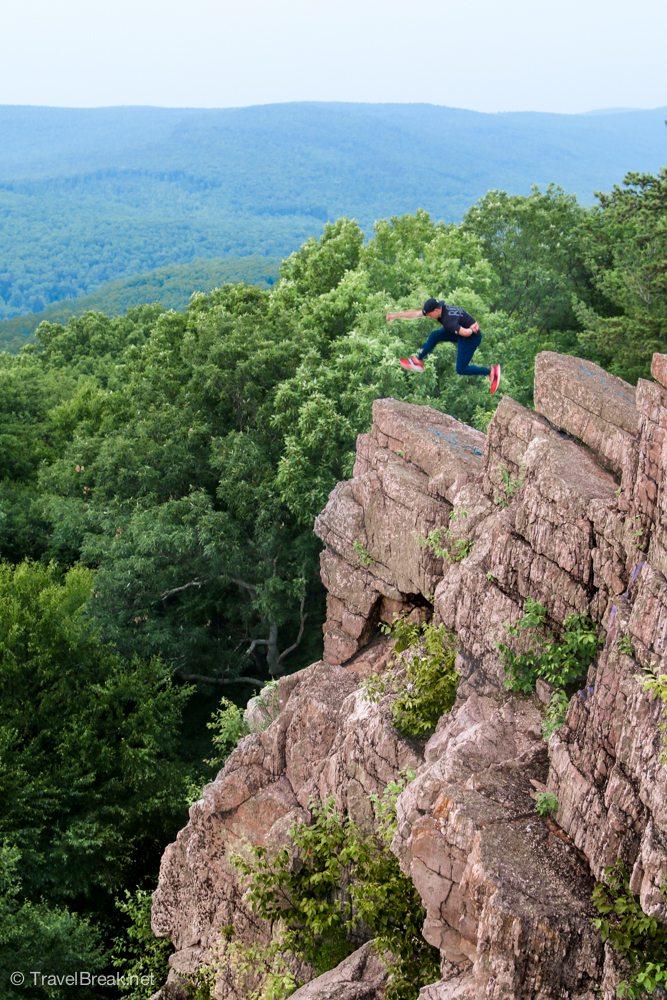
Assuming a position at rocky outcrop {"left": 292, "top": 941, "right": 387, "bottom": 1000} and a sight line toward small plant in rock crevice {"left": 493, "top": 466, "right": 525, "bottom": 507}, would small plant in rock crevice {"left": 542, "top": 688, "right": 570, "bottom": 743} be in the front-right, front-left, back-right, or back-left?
front-right

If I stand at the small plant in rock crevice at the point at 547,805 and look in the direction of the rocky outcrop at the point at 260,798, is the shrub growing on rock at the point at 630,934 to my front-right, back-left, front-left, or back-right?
back-left

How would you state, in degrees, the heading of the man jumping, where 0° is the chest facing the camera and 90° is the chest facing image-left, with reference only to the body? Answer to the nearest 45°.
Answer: approximately 90°

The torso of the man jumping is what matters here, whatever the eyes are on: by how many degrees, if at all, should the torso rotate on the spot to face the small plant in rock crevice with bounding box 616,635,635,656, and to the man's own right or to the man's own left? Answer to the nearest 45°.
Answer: approximately 90° to the man's own left

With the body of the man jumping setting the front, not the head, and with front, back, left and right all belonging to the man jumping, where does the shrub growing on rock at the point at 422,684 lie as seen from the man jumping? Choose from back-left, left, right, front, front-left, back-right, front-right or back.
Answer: left

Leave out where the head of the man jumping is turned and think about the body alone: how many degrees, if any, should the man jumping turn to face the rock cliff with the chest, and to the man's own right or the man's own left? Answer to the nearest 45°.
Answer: approximately 90° to the man's own left

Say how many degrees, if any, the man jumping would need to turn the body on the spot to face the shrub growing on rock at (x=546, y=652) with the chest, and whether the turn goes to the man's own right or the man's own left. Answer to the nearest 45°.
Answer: approximately 90° to the man's own left
